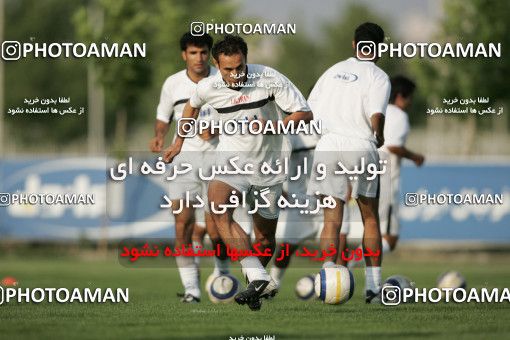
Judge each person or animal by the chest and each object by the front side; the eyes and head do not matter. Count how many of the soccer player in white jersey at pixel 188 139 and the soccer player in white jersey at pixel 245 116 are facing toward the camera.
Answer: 2

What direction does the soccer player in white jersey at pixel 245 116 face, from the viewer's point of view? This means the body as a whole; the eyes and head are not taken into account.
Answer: toward the camera

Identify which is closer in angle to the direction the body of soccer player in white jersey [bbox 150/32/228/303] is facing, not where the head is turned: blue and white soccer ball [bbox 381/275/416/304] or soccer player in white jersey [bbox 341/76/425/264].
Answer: the blue and white soccer ball

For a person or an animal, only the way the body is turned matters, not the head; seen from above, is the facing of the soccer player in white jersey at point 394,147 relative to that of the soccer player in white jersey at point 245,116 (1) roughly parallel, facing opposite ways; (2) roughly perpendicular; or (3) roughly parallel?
roughly perpendicular

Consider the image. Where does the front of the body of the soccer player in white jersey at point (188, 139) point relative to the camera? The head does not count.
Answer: toward the camera

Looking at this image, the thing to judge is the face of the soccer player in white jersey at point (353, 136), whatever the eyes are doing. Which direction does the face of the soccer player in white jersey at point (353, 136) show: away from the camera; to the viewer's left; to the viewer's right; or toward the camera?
away from the camera

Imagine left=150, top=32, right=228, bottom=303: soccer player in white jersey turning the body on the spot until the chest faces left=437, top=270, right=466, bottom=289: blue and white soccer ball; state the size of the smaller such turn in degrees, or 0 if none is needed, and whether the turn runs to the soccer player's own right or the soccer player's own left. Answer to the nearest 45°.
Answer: approximately 90° to the soccer player's own left

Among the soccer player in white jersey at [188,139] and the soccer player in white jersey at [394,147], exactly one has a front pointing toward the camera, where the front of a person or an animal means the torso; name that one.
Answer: the soccer player in white jersey at [188,139]
